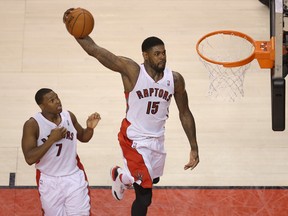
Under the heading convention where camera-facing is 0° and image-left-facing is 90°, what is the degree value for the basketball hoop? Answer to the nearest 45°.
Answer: approximately 90°

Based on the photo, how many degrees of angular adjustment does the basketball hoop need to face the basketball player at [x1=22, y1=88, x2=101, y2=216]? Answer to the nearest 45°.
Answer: approximately 45° to its left

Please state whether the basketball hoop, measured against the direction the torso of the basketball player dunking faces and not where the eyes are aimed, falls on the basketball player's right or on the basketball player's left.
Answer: on the basketball player's left

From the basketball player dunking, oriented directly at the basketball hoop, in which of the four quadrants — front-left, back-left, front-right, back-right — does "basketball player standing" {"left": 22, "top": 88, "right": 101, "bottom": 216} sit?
back-left

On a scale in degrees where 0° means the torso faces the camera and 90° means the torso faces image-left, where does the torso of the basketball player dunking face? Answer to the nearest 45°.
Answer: approximately 315°

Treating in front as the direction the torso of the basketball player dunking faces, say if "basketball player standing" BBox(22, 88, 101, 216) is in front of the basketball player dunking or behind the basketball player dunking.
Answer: behind

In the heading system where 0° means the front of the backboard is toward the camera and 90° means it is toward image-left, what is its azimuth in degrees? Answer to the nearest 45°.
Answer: approximately 90°
